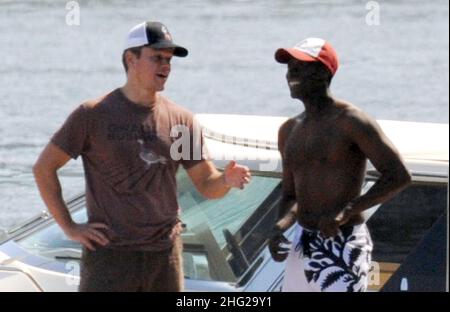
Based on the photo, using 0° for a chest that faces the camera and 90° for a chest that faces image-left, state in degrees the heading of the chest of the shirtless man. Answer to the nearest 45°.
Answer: approximately 45°

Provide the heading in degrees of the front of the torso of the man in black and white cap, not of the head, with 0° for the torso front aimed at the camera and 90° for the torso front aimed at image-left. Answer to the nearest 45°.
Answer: approximately 315°

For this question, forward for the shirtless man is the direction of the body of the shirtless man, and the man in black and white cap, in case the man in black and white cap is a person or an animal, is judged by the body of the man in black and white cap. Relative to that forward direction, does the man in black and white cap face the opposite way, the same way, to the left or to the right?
to the left
